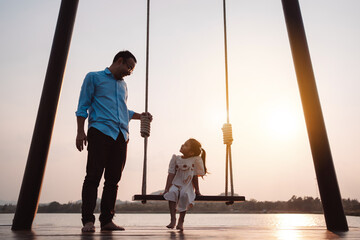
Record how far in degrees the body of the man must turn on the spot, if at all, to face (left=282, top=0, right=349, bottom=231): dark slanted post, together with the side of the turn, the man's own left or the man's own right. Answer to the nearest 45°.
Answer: approximately 45° to the man's own left

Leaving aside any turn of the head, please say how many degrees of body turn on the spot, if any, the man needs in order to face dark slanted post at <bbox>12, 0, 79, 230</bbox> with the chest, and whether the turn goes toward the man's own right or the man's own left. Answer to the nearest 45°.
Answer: approximately 180°

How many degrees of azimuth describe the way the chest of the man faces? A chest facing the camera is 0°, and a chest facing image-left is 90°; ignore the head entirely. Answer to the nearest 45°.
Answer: approximately 315°

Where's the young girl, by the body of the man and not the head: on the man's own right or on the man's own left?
on the man's own left
